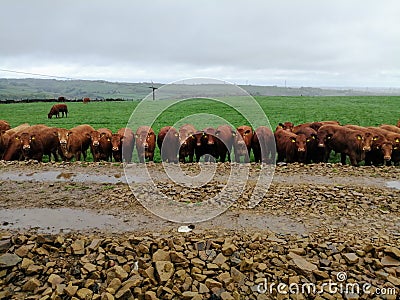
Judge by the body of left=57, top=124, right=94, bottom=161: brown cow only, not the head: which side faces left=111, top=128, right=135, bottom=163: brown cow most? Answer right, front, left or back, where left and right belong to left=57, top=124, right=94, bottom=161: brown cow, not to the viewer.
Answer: left

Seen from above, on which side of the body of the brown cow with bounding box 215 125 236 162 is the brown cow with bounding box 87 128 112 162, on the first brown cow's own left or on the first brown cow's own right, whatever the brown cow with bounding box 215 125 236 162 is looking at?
on the first brown cow's own right

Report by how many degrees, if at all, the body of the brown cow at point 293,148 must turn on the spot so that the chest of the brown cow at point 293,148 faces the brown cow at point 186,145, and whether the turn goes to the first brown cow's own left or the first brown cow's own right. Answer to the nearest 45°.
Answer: approximately 135° to the first brown cow's own right

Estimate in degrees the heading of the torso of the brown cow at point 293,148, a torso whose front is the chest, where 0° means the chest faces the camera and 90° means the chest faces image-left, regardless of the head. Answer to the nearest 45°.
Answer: approximately 315°

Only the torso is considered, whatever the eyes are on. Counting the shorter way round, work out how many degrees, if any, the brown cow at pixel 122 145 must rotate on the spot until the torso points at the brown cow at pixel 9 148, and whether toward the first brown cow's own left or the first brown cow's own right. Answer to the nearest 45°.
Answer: approximately 45° to the first brown cow's own right

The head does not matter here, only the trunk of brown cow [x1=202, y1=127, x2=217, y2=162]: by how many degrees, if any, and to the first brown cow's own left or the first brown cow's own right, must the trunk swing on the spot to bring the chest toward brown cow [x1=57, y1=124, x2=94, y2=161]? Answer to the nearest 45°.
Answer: approximately 90° to the first brown cow's own right

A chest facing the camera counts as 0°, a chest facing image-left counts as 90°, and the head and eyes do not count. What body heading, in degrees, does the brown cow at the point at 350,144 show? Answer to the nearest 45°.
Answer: approximately 315°

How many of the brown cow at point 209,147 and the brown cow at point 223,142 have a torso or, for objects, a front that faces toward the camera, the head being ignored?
2

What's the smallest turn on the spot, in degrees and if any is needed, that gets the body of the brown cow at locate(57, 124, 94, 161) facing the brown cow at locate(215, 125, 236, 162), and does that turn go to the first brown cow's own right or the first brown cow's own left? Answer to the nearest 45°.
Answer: approximately 135° to the first brown cow's own left
